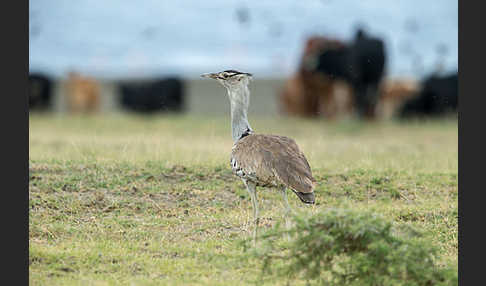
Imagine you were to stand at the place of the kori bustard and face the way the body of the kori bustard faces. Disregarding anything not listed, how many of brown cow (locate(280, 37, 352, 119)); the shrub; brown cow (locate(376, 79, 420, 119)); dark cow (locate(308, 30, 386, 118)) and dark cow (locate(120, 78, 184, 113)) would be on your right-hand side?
4

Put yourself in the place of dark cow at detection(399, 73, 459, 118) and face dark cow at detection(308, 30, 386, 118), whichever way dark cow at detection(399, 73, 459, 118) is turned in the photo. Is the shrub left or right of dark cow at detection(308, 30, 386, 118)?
left

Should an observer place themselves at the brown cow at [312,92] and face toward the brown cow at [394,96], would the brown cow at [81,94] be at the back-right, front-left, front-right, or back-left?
back-left

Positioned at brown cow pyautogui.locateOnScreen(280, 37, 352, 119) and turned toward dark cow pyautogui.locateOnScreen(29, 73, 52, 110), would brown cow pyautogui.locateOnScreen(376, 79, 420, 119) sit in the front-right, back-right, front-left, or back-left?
back-right

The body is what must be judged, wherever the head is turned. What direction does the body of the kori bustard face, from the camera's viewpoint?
to the viewer's left
